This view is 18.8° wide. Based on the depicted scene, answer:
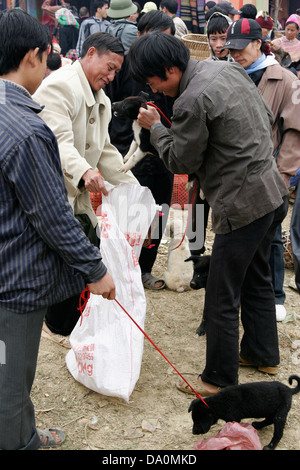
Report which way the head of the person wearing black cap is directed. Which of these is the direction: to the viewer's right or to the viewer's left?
to the viewer's left

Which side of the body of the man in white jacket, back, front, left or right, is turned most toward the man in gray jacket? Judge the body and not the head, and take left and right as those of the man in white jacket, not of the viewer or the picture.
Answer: front

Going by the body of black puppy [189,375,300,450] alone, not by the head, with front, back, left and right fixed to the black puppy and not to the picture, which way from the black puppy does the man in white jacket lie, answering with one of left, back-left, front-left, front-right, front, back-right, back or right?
front-right

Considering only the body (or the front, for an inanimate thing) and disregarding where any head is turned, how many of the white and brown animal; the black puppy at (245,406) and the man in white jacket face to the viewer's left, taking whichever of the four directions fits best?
1

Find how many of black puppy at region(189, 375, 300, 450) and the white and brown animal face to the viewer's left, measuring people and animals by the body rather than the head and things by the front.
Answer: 1

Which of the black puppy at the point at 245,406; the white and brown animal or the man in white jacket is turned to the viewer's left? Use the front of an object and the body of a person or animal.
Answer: the black puppy

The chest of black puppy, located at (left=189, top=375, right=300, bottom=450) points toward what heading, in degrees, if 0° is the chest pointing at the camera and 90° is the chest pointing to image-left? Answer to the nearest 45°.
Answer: approximately 90°

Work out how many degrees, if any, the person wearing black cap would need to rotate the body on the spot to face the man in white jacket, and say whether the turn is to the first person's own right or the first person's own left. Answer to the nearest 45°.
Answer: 0° — they already face them
